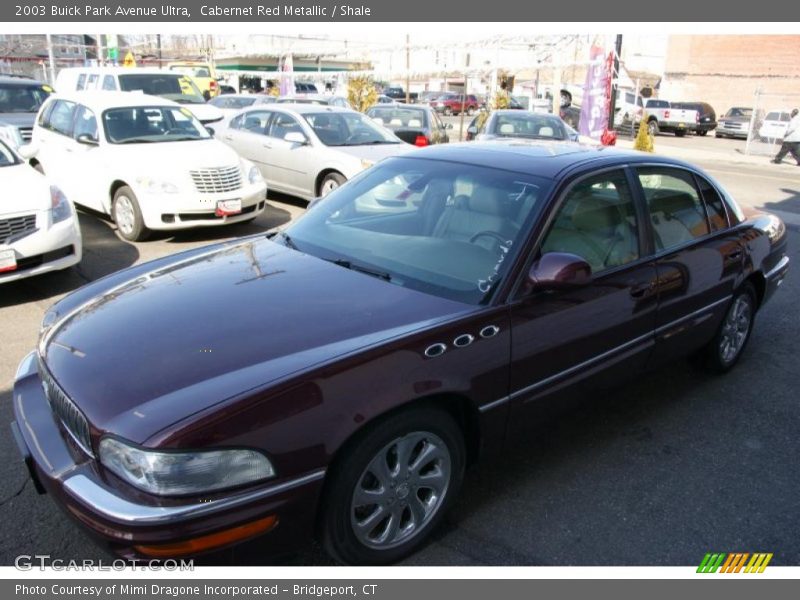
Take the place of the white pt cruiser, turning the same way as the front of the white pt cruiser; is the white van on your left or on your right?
on your left

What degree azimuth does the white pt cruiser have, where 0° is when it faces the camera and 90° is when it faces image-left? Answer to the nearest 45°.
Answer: approximately 315°

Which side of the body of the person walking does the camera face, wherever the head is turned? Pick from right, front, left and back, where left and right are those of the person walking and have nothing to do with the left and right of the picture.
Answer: left

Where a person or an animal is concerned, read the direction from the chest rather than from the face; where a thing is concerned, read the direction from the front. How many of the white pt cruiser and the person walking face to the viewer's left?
1

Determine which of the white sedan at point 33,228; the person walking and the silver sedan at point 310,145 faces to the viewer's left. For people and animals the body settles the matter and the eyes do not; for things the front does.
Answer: the person walking

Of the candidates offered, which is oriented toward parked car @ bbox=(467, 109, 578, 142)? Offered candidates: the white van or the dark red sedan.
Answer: the white van

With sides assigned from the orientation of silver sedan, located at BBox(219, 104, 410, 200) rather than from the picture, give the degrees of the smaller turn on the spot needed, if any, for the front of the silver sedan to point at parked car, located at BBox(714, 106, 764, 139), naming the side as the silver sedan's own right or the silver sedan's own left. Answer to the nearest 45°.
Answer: approximately 90° to the silver sedan's own left

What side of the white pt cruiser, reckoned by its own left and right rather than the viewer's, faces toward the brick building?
left

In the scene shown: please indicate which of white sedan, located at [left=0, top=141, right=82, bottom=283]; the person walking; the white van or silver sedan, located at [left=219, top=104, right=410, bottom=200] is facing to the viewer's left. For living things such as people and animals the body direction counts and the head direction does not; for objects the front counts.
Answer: the person walking
